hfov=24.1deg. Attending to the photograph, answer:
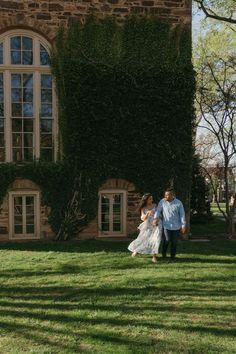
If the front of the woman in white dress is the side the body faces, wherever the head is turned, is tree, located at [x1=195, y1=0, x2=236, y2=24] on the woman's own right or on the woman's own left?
on the woman's own left

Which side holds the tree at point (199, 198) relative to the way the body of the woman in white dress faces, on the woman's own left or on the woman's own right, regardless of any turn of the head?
on the woman's own left

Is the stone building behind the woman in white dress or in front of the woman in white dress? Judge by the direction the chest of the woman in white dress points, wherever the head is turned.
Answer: behind

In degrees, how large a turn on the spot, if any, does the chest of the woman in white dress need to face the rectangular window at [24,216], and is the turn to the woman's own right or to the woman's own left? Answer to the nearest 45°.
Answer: approximately 180°

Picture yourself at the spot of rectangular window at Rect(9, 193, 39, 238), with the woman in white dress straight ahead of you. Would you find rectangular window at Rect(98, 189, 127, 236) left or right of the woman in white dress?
left

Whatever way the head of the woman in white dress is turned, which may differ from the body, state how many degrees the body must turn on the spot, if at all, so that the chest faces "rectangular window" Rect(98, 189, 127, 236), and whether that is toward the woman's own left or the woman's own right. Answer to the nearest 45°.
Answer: approximately 135° to the woman's own left

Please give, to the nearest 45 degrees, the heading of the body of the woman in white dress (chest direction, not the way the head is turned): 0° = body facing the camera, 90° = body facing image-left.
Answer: approximately 315°
